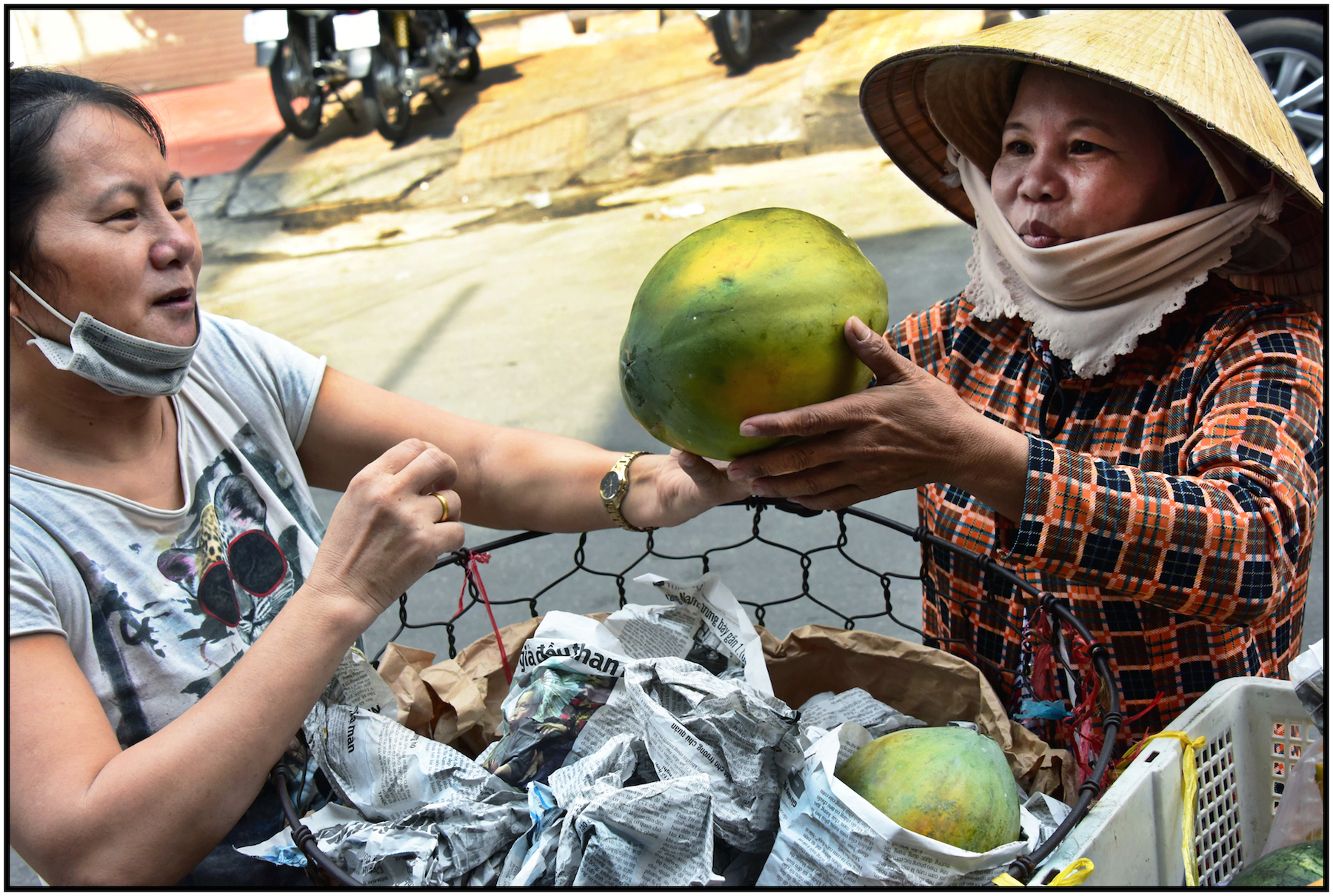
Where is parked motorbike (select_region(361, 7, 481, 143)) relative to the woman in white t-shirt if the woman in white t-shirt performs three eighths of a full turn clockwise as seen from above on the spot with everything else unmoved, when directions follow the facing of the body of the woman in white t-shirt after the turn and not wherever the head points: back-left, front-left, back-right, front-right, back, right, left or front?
right

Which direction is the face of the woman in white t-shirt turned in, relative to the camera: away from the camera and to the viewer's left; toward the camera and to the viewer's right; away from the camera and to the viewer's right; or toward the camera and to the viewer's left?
toward the camera and to the viewer's right

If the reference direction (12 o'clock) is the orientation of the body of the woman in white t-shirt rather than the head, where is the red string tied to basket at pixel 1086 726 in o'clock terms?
The red string tied to basket is roughly at 11 o'clock from the woman in white t-shirt.

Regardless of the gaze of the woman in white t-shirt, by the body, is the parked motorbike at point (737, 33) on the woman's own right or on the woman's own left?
on the woman's own left

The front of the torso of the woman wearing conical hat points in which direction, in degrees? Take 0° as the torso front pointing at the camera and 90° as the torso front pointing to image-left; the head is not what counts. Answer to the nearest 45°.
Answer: approximately 45°

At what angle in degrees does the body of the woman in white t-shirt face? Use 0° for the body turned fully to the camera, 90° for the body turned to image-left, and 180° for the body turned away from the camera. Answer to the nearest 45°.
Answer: approximately 315°
